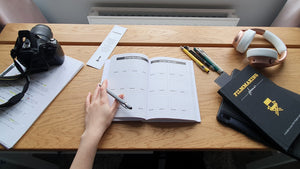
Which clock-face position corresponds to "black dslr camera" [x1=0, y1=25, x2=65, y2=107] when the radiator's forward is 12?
The black dslr camera is roughly at 1 o'clock from the radiator.

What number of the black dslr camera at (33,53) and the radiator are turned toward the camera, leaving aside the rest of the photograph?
1

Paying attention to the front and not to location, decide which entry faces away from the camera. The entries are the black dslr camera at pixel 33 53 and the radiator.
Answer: the black dslr camera

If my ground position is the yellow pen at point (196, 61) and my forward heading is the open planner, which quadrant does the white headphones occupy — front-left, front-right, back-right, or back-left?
back-left

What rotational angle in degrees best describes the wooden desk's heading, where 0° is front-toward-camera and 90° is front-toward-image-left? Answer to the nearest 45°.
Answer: approximately 0°

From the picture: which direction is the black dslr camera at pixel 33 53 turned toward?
away from the camera

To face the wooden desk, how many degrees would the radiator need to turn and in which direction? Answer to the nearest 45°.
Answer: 0° — it already faces it

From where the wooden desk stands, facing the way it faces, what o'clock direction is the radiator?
The radiator is roughly at 6 o'clock from the wooden desk.

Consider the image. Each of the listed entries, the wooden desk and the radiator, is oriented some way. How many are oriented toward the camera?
2
